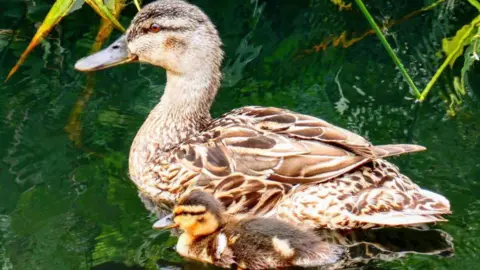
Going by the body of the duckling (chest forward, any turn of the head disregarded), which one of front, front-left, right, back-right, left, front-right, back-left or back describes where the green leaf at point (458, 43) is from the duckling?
back-right

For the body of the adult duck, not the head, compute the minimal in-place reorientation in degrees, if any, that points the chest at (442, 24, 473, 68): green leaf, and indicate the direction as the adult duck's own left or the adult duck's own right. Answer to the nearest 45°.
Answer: approximately 135° to the adult duck's own right

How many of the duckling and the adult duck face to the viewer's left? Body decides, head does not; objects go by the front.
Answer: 2

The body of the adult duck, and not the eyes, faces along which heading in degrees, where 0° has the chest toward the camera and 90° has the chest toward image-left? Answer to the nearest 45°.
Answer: approximately 90°

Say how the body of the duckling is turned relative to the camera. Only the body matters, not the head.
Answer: to the viewer's left
